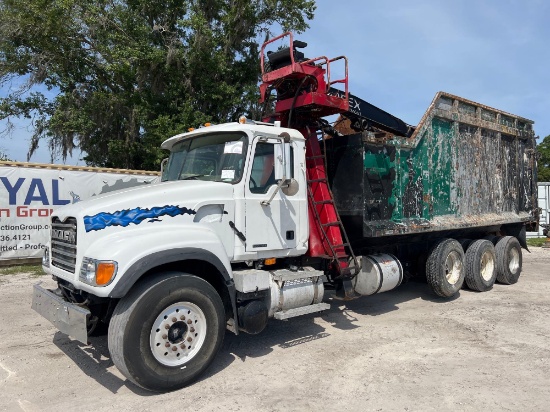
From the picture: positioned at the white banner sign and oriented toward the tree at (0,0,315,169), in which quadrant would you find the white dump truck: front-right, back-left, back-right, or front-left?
back-right

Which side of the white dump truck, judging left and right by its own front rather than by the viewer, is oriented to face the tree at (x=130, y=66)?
right

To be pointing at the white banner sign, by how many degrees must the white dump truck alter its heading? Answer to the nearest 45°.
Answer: approximately 90° to its right

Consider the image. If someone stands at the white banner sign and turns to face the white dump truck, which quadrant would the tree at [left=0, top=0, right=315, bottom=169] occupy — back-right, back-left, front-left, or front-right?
back-left

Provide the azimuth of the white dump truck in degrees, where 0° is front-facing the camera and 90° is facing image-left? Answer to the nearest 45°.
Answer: approximately 45°
